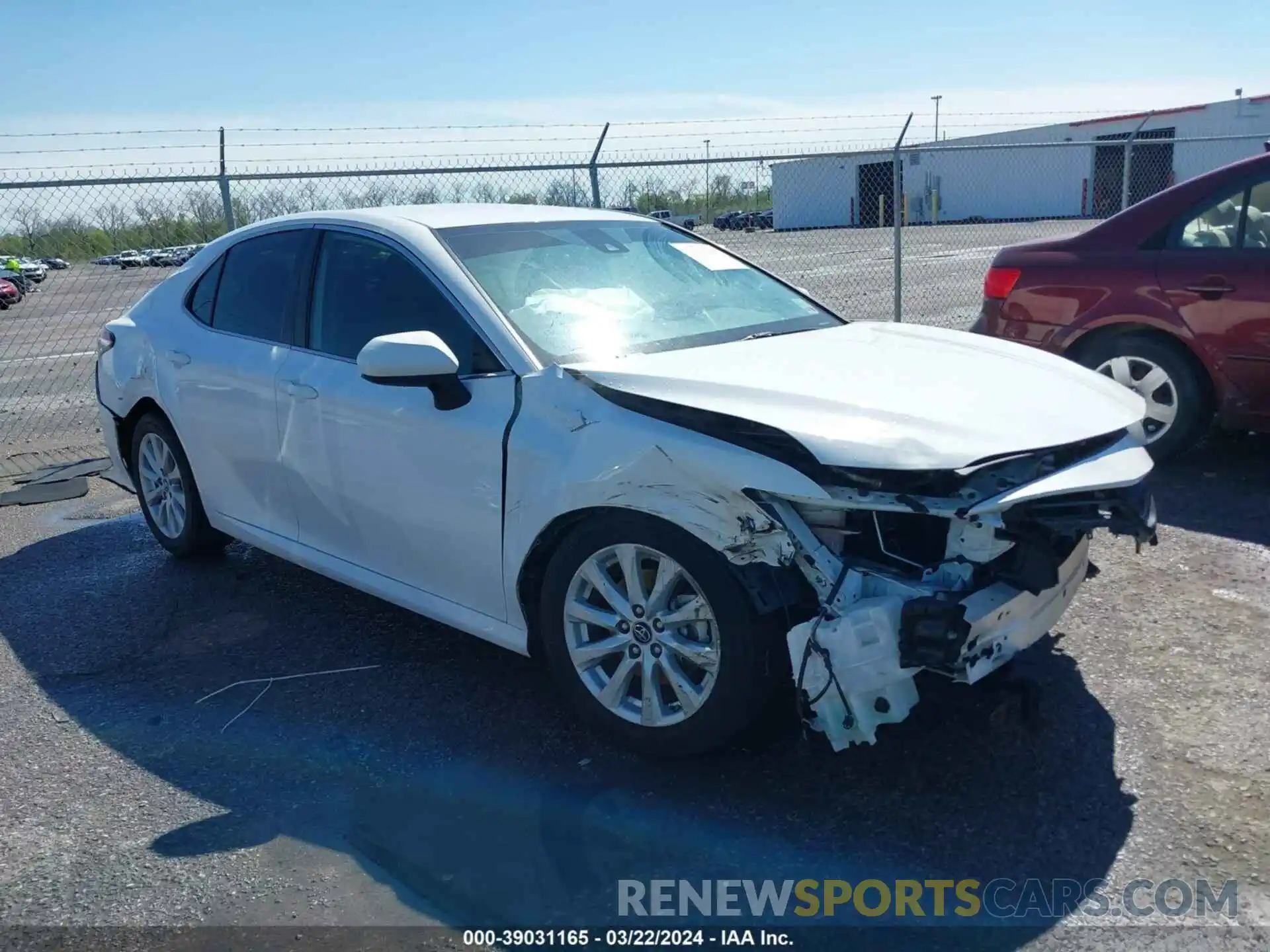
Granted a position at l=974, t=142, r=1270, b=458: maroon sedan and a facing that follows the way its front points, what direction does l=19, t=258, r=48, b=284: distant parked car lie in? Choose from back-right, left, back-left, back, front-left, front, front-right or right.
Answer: back

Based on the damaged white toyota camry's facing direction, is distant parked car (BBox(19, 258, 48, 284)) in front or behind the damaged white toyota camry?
behind

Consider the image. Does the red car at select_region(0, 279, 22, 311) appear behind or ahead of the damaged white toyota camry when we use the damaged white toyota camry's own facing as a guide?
behind

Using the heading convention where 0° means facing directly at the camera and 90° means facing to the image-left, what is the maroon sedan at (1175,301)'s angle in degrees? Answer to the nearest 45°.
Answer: approximately 270°

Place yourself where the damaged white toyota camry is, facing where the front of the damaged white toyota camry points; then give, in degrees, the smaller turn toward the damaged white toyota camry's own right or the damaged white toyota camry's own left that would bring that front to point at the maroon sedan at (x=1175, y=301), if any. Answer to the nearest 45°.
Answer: approximately 90° to the damaged white toyota camry's own left

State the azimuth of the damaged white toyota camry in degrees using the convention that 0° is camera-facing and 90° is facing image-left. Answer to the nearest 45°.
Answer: approximately 315°

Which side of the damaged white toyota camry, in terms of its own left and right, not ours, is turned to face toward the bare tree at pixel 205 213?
back

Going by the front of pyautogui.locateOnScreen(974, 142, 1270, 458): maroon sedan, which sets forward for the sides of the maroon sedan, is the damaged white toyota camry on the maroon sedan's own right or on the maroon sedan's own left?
on the maroon sedan's own right
